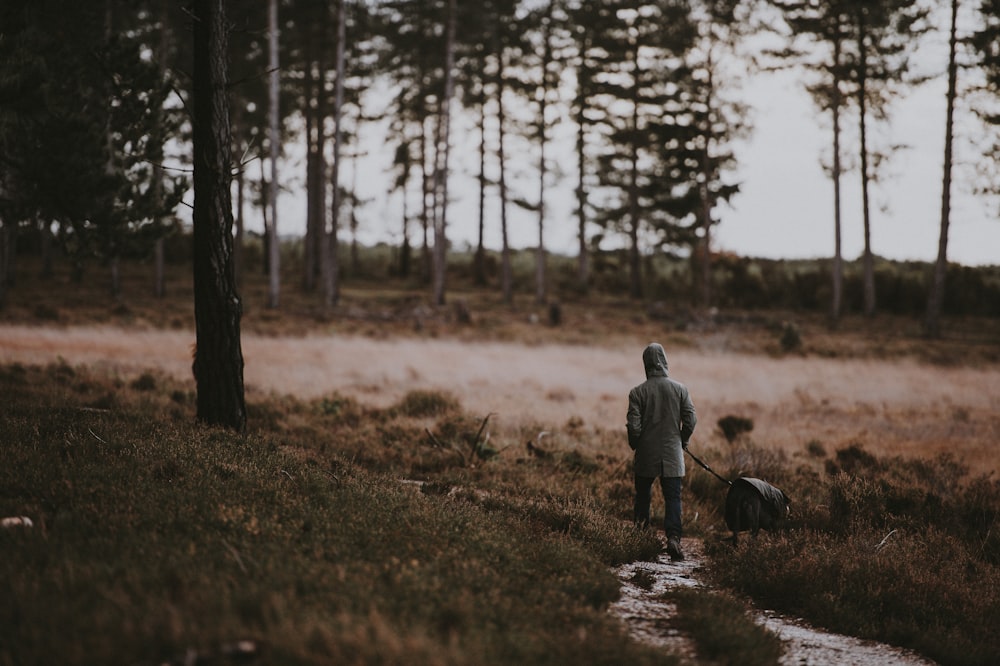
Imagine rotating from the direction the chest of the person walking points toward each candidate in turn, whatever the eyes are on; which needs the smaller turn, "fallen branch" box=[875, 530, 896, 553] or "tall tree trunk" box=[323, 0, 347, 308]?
the tall tree trunk

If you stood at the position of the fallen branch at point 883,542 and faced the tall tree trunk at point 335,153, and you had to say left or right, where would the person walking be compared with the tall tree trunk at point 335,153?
left

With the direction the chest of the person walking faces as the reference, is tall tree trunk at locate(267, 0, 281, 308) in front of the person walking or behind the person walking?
in front

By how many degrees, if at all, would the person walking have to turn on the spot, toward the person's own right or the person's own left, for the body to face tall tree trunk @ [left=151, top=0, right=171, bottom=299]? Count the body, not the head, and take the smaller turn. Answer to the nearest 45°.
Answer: approximately 45° to the person's own left

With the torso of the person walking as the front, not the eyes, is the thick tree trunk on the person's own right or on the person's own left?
on the person's own left

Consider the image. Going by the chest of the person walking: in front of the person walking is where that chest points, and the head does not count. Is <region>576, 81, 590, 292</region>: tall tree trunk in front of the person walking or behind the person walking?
in front

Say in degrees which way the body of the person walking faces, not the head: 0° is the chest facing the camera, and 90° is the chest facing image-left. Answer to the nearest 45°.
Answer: approximately 180°

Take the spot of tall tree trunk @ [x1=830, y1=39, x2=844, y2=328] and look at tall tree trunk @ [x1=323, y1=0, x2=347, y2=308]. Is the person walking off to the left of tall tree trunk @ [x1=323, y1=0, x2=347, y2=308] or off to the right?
left

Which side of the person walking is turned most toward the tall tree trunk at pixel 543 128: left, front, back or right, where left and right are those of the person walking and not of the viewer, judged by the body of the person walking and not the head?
front

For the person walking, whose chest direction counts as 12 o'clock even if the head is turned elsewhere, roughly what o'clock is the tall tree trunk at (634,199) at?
The tall tree trunk is roughly at 12 o'clock from the person walking.

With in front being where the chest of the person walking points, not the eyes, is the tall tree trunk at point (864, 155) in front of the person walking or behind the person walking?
in front
